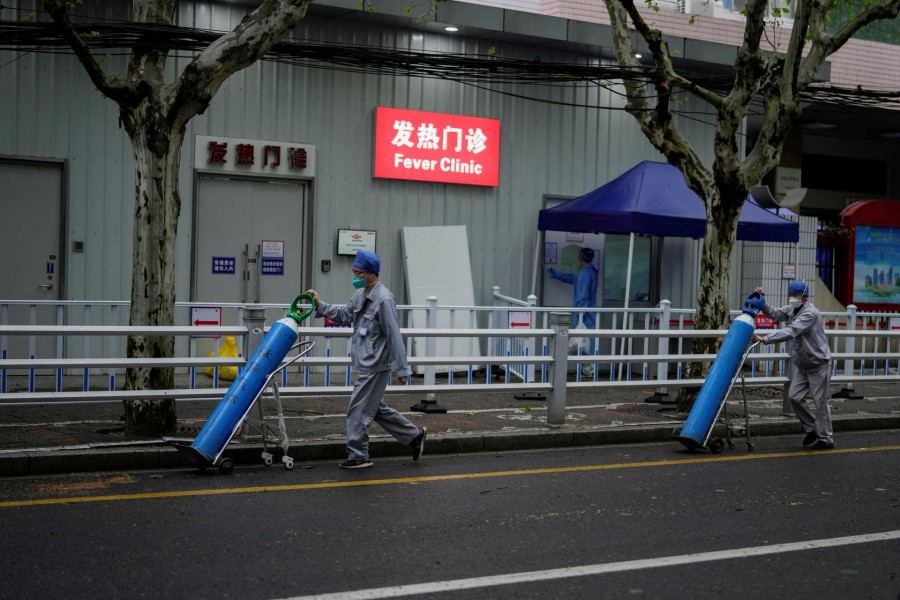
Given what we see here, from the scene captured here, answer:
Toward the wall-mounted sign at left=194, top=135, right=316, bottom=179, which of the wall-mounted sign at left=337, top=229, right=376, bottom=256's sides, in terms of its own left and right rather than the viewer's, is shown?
right

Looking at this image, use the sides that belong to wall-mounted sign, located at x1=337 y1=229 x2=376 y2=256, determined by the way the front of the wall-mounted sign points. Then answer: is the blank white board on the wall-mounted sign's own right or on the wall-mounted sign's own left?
on the wall-mounted sign's own left

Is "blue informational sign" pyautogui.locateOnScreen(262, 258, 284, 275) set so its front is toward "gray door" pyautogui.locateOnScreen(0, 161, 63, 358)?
no

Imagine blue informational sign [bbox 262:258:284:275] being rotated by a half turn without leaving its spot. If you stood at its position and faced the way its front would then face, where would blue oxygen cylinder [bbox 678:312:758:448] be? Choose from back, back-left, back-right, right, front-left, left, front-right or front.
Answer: back-right

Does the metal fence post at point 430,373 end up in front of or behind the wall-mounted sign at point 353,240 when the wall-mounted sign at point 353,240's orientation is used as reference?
in front

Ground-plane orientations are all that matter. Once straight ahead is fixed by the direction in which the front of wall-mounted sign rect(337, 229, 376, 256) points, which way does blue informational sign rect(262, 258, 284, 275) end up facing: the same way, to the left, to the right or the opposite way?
the same way

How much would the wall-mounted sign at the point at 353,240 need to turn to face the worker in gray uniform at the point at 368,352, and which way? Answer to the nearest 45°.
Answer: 0° — it already faces them

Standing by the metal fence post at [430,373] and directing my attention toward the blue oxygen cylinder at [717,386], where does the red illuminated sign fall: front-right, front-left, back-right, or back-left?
back-left

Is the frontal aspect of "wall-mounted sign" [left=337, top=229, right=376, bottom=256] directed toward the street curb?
yes

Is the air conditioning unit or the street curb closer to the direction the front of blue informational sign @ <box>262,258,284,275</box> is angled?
the street curb

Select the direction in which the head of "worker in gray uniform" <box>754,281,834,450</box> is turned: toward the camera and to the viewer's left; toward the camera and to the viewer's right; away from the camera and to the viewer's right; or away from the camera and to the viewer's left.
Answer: toward the camera and to the viewer's left

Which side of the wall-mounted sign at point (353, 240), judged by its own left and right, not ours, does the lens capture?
front

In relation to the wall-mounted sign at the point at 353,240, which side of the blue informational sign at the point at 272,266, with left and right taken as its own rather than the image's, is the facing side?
left

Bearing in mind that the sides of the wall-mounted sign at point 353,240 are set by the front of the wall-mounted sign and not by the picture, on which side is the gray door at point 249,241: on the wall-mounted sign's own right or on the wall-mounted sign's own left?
on the wall-mounted sign's own right

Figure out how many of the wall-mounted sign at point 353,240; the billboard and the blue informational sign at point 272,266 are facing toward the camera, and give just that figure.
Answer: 3

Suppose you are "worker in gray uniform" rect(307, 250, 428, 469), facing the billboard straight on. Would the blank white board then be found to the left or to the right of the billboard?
left

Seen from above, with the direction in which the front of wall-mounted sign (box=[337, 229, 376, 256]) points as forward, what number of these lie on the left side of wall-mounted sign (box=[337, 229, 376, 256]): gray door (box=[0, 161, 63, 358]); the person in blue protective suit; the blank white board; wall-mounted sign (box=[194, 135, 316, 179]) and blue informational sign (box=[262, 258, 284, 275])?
2

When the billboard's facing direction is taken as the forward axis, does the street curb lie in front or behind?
in front

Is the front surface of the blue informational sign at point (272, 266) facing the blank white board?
no
